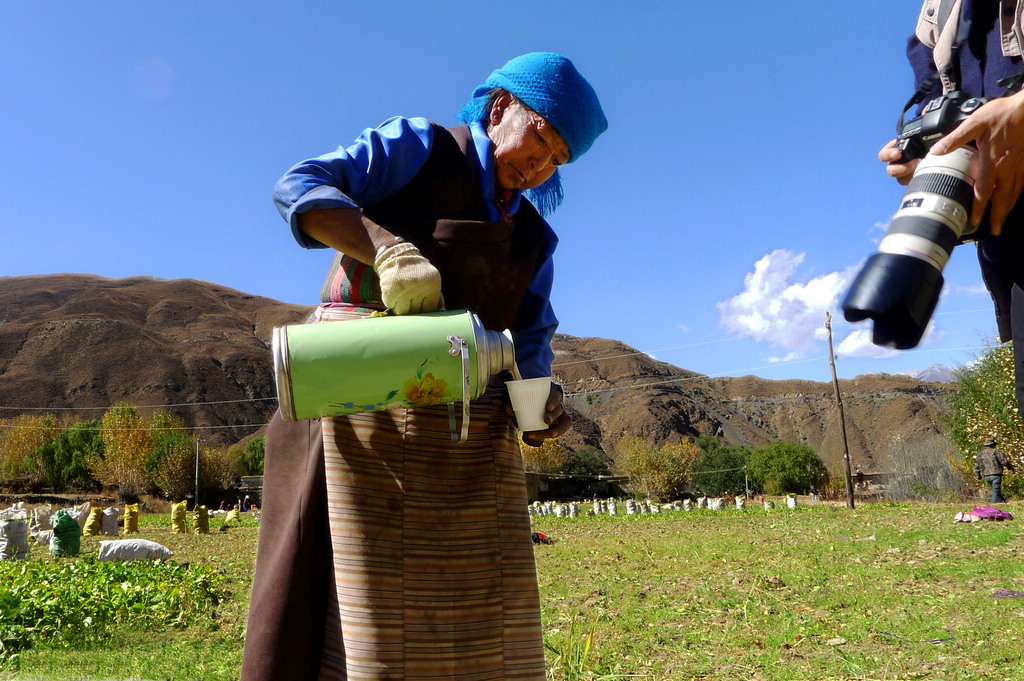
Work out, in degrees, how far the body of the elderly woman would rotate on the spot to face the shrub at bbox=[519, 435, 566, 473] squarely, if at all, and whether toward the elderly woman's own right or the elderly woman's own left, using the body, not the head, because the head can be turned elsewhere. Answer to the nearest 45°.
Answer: approximately 135° to the elderly woman's own left

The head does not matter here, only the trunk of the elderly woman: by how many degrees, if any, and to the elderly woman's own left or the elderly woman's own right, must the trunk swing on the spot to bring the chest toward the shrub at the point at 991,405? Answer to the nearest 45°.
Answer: approximately 90° to the elderly woman's own left

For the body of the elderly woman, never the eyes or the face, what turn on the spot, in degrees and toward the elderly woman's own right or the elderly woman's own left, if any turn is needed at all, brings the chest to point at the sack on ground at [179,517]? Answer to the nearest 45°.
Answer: approximately 135° to the elderly woman's own left

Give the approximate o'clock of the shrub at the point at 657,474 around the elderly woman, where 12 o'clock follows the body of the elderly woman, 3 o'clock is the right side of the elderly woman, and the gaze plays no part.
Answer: The shrub is roughly at 8 o'clock from the elderly woman.

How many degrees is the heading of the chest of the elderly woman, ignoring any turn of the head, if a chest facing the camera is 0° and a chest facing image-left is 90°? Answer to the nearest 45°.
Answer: approximately 315°
